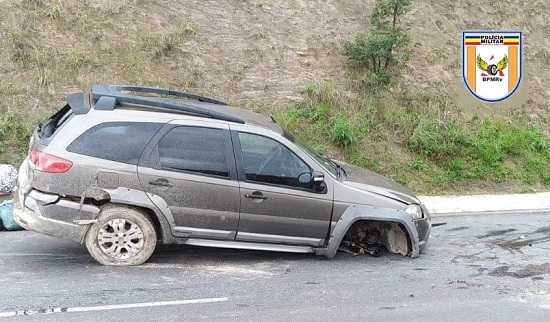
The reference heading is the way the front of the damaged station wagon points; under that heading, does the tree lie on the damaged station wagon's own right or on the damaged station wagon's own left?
on the damaged station wagon's own left

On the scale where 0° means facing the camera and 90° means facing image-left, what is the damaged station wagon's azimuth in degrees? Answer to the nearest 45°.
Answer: approximately 270°
